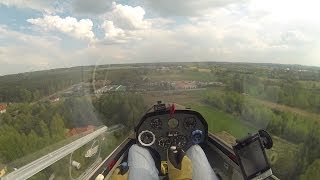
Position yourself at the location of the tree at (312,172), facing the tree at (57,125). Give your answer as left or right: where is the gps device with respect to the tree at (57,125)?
left

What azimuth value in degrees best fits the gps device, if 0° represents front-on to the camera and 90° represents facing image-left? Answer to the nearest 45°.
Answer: approximately 0°

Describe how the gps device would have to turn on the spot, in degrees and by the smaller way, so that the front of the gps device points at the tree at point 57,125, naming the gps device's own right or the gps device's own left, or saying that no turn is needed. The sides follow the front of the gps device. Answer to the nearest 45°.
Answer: approximately 135° to the gps device's own right

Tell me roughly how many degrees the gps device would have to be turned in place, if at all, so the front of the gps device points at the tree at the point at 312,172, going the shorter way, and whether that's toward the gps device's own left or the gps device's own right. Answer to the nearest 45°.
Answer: approximately 180°
